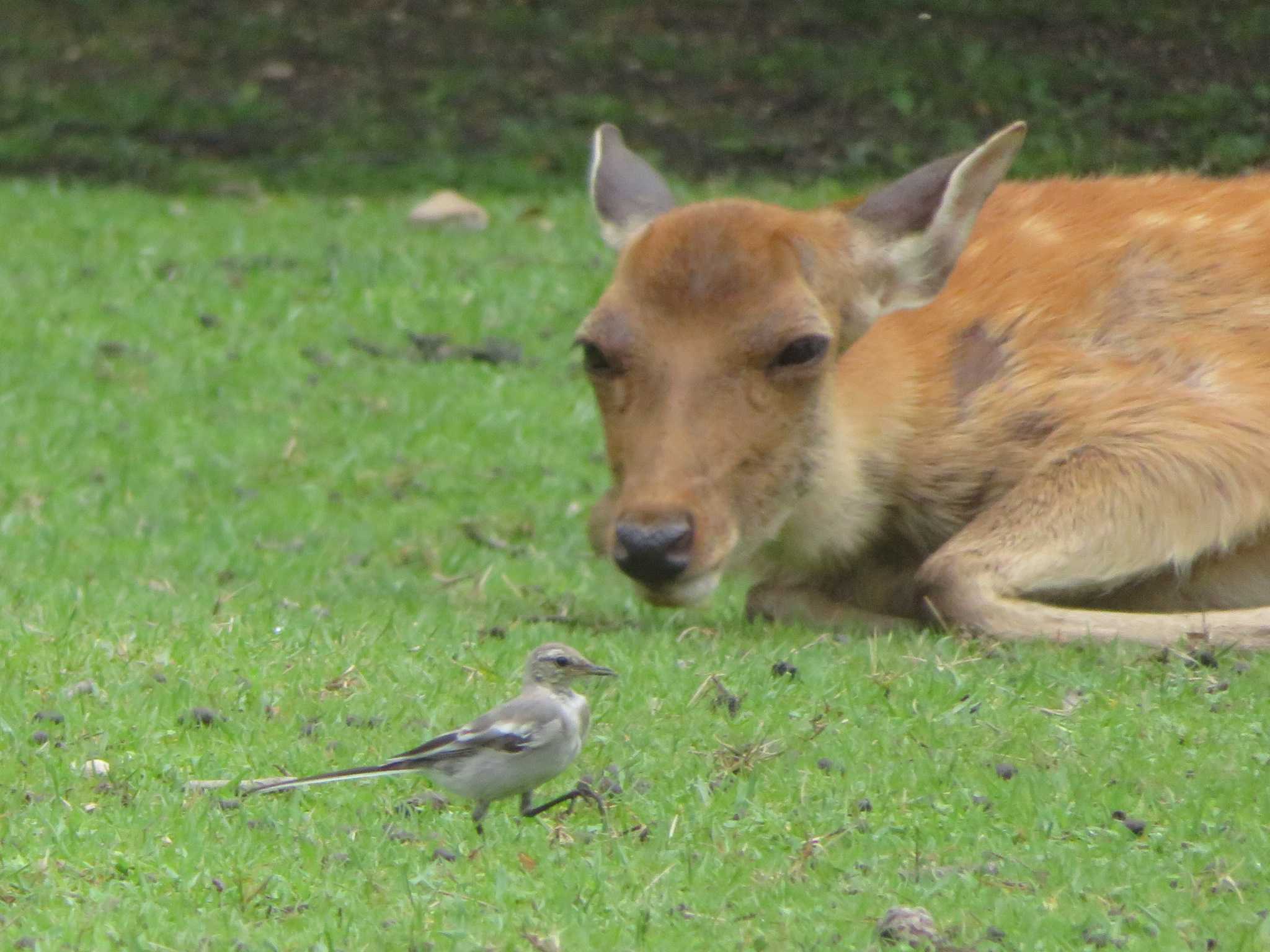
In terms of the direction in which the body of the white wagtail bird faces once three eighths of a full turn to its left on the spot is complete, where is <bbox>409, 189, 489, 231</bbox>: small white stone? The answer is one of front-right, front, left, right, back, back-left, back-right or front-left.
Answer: front-right

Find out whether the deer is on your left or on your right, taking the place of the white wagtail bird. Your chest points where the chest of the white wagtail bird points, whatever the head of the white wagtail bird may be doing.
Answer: on your left

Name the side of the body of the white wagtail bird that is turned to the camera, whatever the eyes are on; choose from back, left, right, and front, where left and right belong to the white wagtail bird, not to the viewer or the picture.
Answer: right
